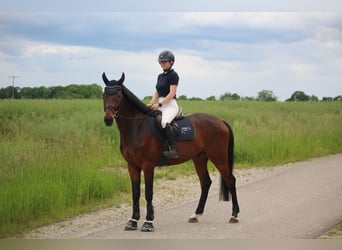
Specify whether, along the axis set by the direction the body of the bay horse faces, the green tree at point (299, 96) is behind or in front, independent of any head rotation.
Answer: behind

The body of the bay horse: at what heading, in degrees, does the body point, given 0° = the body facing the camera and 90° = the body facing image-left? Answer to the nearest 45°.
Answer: approximately 45°

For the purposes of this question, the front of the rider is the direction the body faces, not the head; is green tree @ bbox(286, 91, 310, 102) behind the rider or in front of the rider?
behind

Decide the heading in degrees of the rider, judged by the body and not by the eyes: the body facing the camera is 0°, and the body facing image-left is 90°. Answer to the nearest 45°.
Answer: approximately 45°
